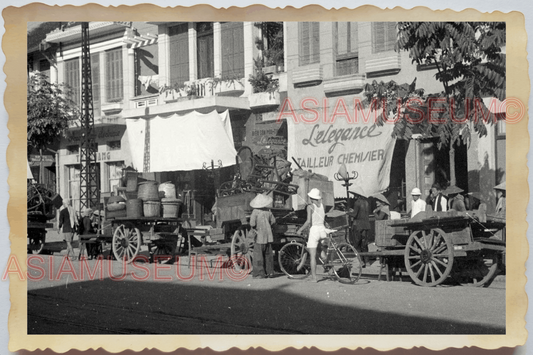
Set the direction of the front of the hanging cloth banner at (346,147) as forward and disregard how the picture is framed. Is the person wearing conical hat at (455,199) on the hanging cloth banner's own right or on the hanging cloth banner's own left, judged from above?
on the hanging cloth banner's own left

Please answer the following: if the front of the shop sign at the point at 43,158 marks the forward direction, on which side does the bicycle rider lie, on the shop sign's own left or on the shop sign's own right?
on the shop sign's own left

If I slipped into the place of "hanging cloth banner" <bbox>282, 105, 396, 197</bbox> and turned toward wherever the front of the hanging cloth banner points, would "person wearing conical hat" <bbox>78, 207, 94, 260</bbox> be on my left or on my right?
on my right

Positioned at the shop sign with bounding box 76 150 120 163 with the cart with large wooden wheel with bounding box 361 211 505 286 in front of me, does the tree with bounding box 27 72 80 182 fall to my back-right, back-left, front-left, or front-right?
back-right

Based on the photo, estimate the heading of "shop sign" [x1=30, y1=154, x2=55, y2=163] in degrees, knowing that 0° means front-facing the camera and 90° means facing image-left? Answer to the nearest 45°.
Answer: approximately 0°

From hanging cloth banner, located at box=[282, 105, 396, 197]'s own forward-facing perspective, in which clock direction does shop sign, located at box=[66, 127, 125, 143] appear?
The shop sign is roughly at 3 o'clock from the hanging cloth banner.

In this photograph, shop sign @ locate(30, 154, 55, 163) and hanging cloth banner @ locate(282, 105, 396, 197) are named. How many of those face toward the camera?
2

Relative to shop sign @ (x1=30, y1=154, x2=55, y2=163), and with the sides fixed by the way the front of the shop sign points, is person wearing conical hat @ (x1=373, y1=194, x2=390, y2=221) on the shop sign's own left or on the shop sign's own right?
on the shop sign's own left

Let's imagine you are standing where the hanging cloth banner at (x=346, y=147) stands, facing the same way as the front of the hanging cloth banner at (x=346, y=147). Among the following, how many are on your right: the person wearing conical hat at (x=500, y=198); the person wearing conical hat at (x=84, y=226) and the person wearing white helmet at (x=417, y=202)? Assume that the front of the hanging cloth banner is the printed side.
1

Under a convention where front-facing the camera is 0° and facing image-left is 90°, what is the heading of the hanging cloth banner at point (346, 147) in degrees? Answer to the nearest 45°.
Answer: approximately 0°

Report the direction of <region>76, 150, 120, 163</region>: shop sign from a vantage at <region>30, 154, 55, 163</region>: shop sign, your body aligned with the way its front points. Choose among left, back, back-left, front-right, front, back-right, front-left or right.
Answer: back-left

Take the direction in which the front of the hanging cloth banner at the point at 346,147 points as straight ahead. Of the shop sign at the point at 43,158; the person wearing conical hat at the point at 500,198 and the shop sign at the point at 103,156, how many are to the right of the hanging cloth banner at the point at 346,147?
2

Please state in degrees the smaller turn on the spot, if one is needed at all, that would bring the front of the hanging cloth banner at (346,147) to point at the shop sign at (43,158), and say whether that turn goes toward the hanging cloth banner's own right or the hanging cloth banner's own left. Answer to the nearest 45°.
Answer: approximately 90° to the hanging cloth banner's own right
